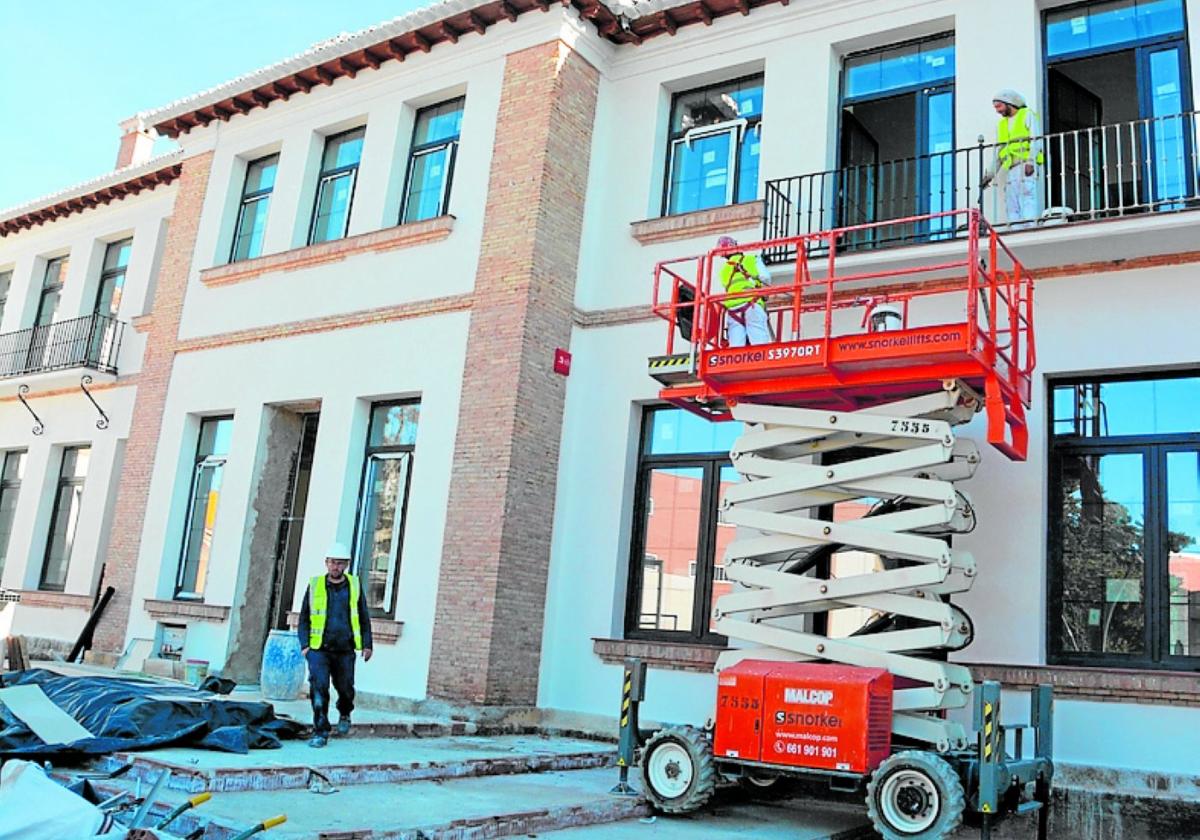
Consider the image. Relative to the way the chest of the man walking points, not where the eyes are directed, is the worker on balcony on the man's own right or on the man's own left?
on the man's own left

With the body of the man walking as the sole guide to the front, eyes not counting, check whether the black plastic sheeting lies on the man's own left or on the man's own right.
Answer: on the man's own right

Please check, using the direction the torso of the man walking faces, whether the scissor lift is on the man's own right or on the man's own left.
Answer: on the man's own left

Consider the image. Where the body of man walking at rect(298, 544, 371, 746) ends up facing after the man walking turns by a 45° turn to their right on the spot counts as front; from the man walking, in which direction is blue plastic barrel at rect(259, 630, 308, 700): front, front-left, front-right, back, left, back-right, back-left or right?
back-right

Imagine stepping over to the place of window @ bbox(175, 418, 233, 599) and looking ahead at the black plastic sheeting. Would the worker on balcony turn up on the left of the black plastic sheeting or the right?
left

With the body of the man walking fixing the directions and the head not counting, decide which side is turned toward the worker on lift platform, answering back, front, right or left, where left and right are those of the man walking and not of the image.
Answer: left

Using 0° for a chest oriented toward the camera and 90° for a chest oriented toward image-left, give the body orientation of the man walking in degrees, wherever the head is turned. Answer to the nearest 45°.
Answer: approximately 0°
